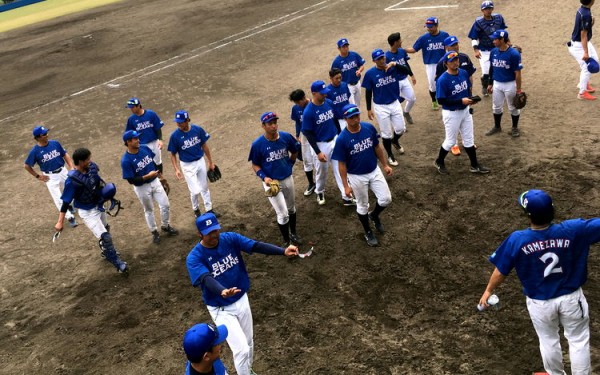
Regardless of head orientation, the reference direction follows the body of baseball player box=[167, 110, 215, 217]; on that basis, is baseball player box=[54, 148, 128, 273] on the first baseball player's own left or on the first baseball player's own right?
on the first baseball player's own right

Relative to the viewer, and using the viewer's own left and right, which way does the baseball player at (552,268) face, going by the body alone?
facing away from the viewer

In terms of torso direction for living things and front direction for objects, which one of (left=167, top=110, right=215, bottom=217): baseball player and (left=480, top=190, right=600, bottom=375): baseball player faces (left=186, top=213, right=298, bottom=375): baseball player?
(left=167, top=110, right=215, bottom=217): baseball player

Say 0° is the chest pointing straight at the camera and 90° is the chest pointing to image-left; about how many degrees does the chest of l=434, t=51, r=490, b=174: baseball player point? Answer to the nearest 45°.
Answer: approximately 315°

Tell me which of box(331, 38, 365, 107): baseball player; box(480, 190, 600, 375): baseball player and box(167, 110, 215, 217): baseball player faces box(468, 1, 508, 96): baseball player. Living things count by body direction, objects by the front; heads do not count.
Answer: box(480, 190, 600, 375): baseball player

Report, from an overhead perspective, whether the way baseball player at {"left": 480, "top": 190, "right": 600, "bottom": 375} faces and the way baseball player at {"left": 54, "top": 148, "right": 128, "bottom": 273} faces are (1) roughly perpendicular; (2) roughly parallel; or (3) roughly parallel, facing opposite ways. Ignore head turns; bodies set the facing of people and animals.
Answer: roughly perpendicular

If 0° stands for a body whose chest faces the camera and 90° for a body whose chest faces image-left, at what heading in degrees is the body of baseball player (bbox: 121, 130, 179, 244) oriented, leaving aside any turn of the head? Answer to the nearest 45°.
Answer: approximately 315°

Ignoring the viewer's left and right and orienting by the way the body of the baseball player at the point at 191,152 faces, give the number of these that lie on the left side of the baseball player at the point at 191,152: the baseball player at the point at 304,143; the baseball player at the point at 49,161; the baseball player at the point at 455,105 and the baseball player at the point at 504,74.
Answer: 3

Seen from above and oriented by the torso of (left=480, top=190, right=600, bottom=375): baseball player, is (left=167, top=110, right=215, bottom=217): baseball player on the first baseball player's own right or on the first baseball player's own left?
on the first baseball player's own left

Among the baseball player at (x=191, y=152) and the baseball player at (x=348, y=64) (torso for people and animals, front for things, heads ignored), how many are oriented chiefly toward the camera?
2

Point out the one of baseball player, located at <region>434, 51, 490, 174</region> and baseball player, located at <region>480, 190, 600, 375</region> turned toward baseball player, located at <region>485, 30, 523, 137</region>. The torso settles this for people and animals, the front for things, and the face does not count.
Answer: baseball player, located at <region>480, 190, 600, 375</region>
